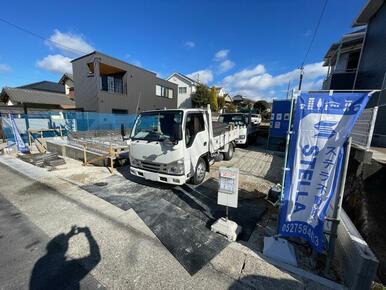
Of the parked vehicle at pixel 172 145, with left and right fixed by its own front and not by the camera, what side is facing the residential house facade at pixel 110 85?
right

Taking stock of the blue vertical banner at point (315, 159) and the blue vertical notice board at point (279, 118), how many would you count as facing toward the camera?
2

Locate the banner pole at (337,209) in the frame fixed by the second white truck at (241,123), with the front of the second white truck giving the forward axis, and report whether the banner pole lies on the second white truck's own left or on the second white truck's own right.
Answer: on the second white truck's own left

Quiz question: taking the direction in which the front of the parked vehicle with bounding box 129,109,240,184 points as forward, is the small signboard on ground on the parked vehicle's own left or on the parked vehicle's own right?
on the parked vehicle's own left

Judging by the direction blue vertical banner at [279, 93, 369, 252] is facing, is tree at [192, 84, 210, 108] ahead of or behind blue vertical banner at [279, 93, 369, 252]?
behind

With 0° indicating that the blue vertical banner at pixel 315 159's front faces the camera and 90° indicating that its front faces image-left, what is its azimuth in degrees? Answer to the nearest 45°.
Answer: approximately 0°

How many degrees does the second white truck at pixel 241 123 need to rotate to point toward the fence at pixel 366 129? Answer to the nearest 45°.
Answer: approximately 90° to its left

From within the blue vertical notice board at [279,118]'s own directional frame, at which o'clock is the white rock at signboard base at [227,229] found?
The white rock at signboard base is roughly at 12 o'clock from the blue vertical notice board.

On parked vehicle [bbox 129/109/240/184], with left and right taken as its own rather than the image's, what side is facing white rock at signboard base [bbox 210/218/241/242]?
left
